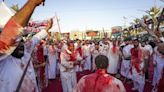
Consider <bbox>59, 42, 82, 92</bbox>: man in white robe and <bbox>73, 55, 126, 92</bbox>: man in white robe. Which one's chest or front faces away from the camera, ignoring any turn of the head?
<bbox>73, 55, 126, 92</bbox>: man in white robe

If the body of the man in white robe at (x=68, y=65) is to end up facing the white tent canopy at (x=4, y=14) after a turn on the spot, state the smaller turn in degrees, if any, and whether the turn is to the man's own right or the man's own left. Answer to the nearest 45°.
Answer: approximately 45° to the man's own right

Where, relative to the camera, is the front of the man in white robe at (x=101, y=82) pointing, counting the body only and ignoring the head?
away from the camera

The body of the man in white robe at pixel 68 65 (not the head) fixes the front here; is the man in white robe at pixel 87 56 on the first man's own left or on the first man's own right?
on the first man's own left

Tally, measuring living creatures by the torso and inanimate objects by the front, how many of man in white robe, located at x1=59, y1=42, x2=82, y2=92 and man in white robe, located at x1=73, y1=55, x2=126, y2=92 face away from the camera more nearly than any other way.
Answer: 1

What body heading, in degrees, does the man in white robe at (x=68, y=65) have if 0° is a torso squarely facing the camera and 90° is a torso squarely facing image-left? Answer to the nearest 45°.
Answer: approximately 315°

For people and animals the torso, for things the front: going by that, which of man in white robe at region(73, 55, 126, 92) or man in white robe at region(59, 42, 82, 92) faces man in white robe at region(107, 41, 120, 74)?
man in white robe at region(73, 55, 126, 92)

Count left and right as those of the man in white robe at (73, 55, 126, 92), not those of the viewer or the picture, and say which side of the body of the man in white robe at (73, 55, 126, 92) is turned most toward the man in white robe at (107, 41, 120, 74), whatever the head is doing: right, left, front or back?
front

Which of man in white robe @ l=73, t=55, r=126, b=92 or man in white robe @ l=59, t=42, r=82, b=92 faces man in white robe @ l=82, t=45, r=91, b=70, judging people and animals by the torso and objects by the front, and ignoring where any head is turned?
man in white robe @ l=73, t=55, r=126, b=92

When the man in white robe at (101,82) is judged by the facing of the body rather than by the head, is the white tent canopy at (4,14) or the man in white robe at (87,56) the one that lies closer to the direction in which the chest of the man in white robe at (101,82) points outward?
the man in white robe

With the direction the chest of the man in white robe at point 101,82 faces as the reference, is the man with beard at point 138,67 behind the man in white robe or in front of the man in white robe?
in front
